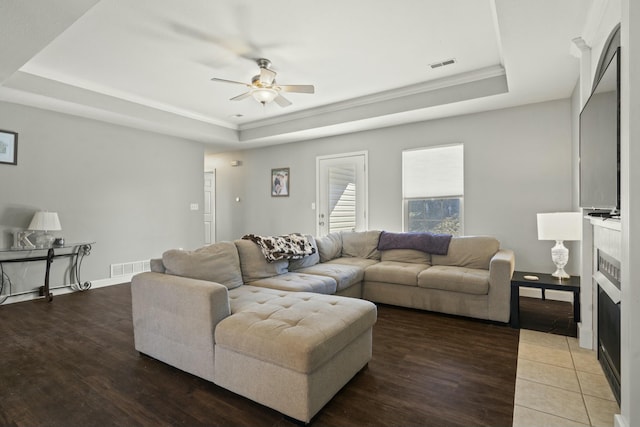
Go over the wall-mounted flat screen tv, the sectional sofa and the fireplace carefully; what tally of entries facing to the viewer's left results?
2

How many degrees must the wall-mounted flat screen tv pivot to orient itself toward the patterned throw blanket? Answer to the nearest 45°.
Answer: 0° — it already faces it

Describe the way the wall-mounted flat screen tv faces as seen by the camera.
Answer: facing to the left of the viewer

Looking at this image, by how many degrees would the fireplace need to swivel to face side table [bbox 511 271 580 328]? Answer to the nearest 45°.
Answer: approximately 45° to its right

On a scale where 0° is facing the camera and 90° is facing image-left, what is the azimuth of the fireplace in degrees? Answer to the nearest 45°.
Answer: approximately 90°

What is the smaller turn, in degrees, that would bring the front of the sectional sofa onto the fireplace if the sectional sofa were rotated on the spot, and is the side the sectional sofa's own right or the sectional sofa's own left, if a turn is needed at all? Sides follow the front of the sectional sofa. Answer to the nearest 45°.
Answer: approximately 45° to the sectional sofa's own left

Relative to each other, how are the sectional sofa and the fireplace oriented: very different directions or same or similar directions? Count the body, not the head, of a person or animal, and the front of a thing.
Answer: very different directions

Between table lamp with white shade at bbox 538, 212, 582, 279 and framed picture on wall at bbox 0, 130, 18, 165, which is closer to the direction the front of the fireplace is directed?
the framed picture on wall

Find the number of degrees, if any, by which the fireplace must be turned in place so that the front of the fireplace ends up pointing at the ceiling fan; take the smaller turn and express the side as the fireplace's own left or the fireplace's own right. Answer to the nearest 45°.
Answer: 0° — it already faces it

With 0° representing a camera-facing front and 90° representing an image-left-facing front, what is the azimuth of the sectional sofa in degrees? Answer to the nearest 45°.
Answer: approximately 315°
